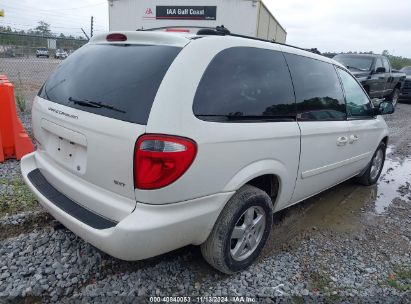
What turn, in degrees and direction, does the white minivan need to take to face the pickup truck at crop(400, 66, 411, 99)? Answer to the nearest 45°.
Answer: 0° — it already faces it

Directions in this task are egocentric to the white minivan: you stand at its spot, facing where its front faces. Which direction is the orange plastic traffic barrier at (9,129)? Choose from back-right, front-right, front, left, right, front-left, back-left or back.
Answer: left

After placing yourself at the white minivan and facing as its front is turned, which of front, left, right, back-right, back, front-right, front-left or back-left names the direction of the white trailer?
front-left

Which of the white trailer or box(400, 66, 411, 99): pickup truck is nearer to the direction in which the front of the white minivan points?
the pickup truck

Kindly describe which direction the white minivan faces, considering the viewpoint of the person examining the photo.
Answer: facing away from the viewer and to the right of the viewer

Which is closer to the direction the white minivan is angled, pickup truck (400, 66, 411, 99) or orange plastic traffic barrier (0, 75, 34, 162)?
the pickup truck
